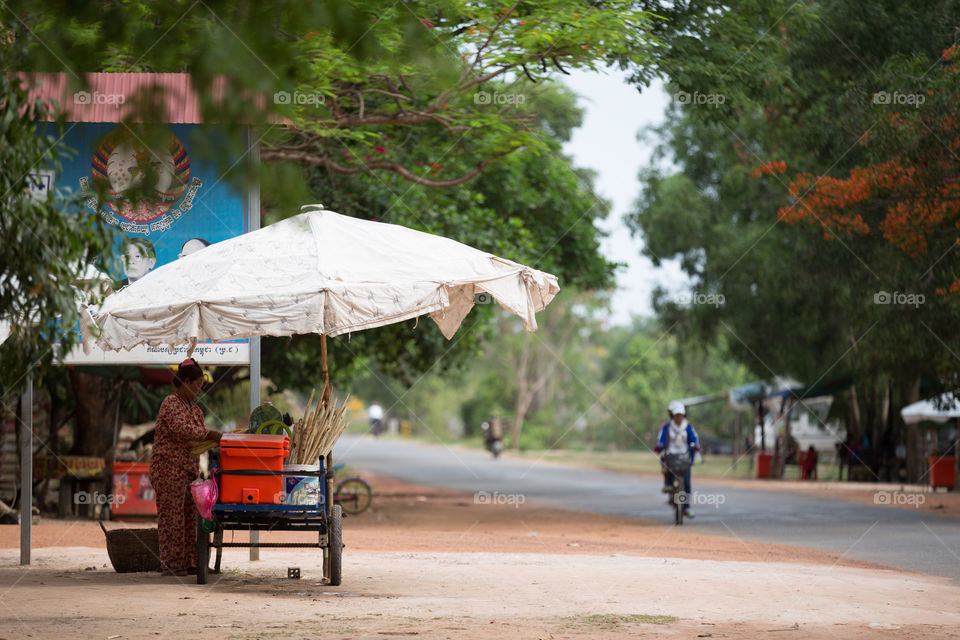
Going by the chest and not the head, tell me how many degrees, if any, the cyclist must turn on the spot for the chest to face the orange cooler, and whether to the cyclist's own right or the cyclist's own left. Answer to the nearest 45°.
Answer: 0° — they already face it

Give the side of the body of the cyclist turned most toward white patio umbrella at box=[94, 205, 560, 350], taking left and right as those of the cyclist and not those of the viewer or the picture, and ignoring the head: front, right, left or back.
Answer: front

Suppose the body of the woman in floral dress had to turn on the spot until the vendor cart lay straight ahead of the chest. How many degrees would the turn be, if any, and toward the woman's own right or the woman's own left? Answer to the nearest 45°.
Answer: approximately 45° to the woman's own right

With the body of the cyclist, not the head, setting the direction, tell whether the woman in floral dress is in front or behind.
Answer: in front

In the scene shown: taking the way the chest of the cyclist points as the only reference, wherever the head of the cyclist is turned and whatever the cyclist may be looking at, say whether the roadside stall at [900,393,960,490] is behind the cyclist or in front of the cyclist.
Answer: behind

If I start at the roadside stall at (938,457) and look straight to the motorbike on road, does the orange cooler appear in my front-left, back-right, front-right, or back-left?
back-left

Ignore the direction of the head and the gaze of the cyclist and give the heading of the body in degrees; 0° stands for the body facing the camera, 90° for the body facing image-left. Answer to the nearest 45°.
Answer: approximately 0°

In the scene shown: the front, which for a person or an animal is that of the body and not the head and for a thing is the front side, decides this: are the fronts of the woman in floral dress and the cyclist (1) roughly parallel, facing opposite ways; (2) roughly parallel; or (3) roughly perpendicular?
roughly perpendicular

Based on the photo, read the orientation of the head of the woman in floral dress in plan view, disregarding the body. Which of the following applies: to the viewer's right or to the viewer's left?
to the viewer's right

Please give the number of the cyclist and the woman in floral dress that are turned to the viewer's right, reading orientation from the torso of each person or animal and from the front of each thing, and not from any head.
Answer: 1

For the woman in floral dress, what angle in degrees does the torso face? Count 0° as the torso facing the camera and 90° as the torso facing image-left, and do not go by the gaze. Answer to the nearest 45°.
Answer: approximately 270°
